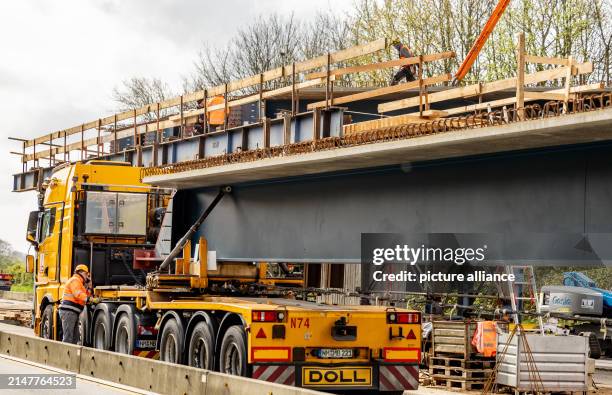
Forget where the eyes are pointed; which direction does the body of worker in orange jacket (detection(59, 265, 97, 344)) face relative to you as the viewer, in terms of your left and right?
facing to the right of the viewer

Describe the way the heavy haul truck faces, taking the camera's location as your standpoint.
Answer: facing away from the viewer and to the left of the viewer

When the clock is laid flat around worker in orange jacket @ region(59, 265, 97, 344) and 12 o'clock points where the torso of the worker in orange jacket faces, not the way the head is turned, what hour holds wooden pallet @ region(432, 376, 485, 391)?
The wooden pallet is roughly at 1 o'clock from the worker in orange jacket.

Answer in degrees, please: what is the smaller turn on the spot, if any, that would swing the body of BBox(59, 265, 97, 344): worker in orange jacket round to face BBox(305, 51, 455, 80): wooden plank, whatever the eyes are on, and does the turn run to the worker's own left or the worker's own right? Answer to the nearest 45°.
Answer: approximately 45° to the worker's own right

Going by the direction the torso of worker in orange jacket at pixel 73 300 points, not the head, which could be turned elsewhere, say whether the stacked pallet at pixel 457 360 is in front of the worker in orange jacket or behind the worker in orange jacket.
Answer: in front
